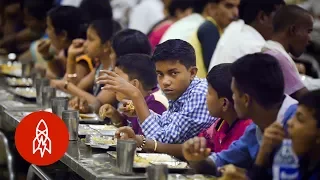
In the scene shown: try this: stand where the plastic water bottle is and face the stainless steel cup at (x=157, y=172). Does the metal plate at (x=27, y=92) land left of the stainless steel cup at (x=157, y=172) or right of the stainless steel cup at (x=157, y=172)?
right

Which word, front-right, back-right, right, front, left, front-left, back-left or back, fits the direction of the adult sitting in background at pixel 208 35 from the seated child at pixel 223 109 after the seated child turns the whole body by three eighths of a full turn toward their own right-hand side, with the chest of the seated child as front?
front-left

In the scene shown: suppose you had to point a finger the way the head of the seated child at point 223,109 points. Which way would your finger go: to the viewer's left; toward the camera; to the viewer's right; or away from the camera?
to the viewer's left

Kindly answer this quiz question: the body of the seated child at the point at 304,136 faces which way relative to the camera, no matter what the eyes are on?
to the viewer's left

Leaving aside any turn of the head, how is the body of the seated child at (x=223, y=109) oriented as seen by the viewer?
to the viewer's left

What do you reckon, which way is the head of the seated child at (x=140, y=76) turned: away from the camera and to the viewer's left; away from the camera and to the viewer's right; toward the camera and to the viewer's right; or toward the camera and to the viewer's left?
away from the camera and to the viewer's left

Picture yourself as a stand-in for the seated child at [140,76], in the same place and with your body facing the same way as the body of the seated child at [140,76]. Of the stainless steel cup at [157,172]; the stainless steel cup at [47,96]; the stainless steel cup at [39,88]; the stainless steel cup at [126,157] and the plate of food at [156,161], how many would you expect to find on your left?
3

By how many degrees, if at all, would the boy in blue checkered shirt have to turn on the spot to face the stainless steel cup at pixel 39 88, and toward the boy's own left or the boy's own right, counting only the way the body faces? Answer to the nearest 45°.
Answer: approximately 90° to the boy's own right

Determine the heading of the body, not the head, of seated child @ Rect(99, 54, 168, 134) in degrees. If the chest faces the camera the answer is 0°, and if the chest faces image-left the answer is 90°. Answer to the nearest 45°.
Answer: approximately 90°

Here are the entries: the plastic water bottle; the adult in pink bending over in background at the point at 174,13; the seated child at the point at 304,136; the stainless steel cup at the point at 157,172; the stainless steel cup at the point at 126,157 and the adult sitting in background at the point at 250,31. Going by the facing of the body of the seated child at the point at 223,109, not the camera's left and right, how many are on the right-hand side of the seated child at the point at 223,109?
2
